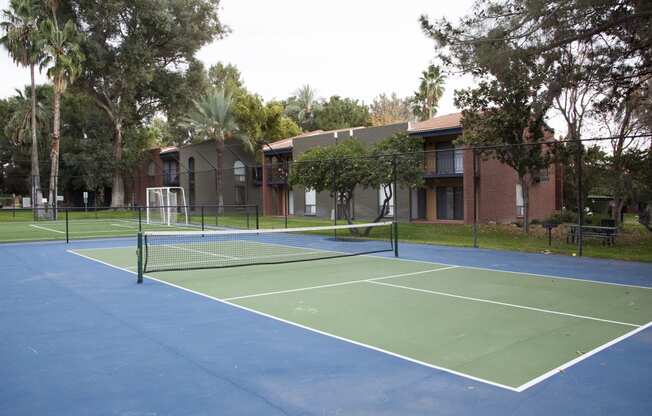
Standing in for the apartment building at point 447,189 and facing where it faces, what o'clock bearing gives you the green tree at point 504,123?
The green tree is roughly at 10 o'clock from the apartment building.

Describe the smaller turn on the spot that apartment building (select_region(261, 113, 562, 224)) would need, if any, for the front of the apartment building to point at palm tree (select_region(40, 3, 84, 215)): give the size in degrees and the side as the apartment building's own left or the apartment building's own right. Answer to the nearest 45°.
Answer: approximately 45° to the apartment building's own right

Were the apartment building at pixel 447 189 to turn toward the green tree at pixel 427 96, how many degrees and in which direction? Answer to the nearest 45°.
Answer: approximately 135° to its right

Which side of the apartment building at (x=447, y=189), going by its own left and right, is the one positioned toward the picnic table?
left

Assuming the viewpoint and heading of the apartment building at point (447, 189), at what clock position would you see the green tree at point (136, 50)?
The green tree is roughly at 2 o'clock from the apartment building.

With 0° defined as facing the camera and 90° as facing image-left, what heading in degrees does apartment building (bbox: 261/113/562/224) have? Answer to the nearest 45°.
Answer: approximately 45°

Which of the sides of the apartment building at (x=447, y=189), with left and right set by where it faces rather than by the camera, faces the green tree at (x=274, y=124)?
right

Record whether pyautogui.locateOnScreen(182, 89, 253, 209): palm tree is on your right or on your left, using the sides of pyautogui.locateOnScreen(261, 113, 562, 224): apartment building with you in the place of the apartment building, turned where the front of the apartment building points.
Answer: on your right

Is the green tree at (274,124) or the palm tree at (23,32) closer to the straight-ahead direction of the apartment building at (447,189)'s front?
the palm tree

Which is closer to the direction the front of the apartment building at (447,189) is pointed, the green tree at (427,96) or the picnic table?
the picnic table

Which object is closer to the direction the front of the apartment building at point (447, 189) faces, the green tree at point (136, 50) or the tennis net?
the tennis net
